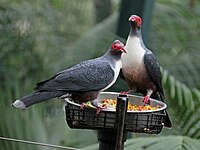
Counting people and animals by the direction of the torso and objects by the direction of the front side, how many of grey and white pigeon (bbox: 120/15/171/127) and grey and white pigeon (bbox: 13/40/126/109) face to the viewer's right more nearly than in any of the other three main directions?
1

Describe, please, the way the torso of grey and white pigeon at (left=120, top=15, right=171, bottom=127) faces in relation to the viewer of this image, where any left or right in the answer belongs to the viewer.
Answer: facing the viewer and to the left of the viewer

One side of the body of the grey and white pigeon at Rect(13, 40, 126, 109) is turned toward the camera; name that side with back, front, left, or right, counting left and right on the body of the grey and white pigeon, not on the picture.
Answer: right
